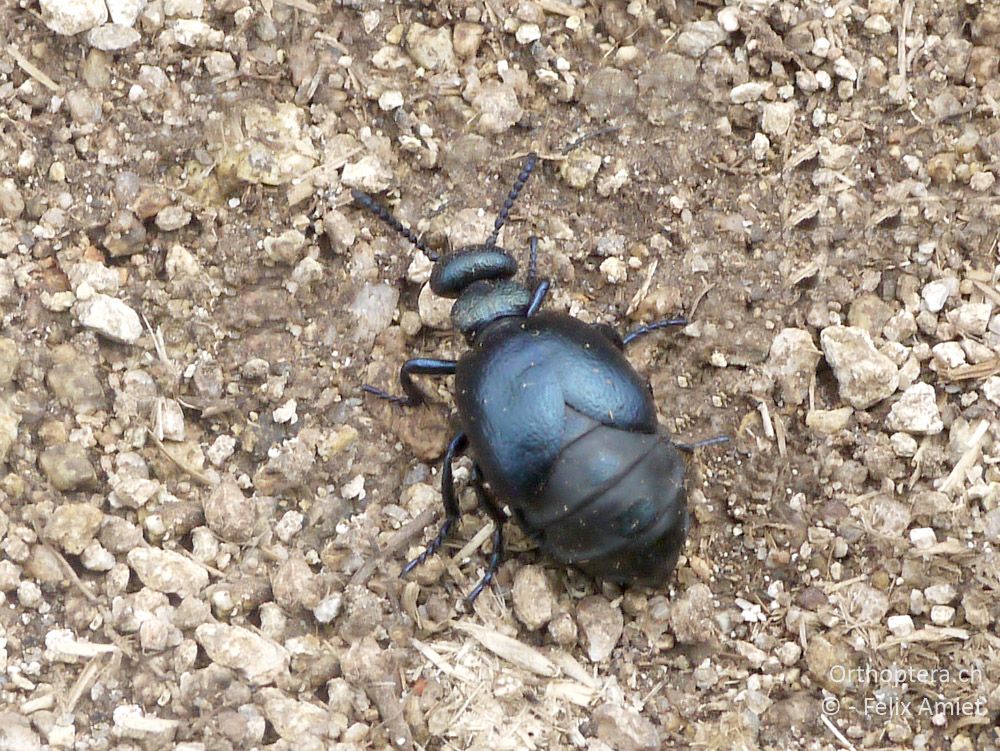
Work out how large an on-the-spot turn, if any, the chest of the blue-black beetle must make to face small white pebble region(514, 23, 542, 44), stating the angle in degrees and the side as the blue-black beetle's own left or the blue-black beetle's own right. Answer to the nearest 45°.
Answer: approximately 45° to the blue-black beetle's own right

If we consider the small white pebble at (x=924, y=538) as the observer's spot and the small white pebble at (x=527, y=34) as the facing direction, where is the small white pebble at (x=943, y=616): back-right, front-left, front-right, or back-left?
back-left

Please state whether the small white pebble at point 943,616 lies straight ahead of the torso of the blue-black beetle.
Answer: no

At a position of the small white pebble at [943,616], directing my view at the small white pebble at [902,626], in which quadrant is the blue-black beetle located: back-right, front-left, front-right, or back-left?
front-right

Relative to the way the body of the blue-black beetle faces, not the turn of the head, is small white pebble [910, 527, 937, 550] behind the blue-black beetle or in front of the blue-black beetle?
behind

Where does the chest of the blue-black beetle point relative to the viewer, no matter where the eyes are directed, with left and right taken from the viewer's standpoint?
facing away from the viewer and to the left of the viewer

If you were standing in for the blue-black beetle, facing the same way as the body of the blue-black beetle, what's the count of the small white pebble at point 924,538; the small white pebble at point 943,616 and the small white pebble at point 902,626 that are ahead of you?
0

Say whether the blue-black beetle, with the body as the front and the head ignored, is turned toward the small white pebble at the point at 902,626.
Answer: no

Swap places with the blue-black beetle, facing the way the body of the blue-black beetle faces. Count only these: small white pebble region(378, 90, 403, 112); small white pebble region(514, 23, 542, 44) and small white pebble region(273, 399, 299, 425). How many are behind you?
0

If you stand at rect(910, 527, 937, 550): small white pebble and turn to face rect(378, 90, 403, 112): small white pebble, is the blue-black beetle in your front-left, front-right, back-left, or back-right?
front-left

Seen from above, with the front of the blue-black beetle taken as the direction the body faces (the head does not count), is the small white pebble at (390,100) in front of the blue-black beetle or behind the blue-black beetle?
in front
